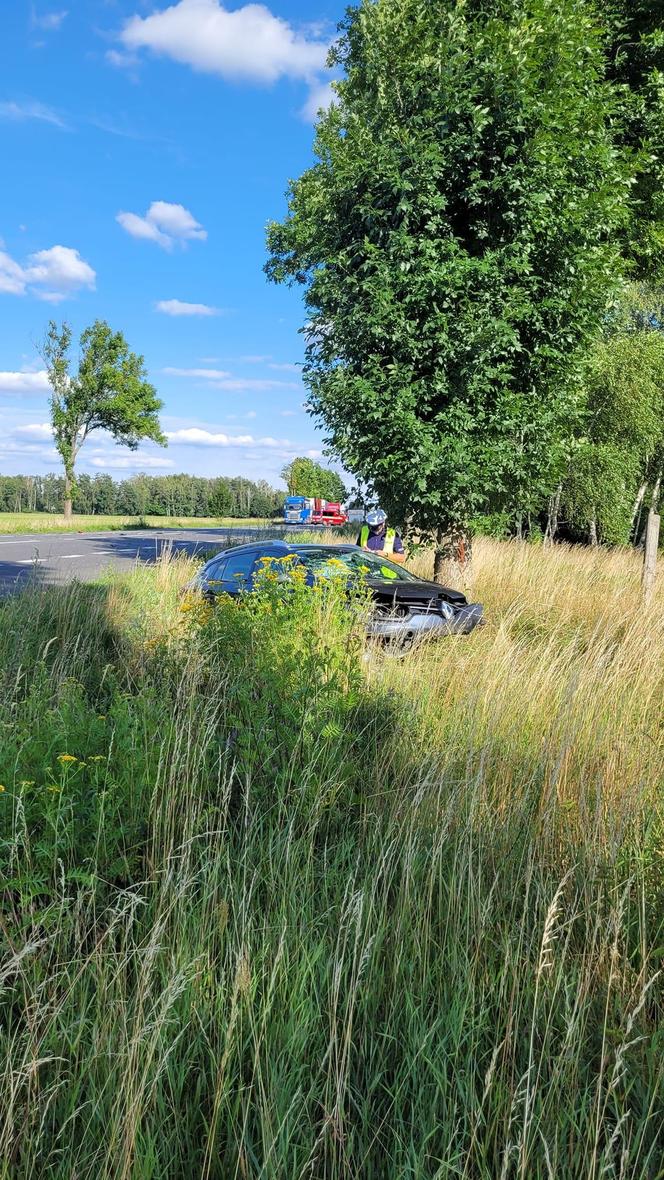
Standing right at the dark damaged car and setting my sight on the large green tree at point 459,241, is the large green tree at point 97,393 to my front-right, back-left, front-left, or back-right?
front-left

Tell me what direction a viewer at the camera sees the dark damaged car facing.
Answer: facing the viewer and to the right of the viewer

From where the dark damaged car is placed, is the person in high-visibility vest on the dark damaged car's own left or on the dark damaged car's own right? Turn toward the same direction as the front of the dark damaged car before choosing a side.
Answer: on the dark damaged car's own left

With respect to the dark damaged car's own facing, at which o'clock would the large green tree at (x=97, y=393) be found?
The large green tree is roughly at 7 o'clock from the dark damaged car.

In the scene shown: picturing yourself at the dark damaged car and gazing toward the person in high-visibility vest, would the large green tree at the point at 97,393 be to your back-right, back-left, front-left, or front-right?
front-left
